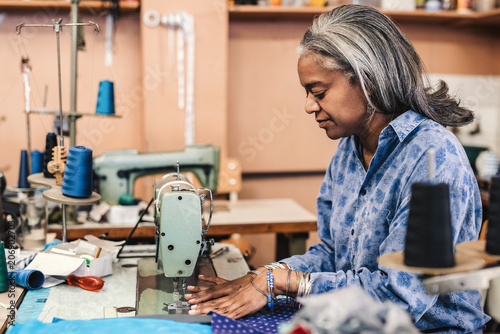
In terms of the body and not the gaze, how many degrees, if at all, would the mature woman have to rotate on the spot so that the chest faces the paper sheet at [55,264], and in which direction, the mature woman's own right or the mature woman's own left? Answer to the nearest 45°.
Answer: approximately 45° to the mature woman's own right

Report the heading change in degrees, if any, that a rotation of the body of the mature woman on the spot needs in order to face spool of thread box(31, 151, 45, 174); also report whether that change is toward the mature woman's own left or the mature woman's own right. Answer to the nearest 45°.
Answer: approximately 90° to the mature woman's own right

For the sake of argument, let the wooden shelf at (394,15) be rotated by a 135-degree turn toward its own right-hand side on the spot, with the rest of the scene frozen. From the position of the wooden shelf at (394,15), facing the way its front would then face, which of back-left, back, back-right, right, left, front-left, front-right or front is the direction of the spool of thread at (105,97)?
left

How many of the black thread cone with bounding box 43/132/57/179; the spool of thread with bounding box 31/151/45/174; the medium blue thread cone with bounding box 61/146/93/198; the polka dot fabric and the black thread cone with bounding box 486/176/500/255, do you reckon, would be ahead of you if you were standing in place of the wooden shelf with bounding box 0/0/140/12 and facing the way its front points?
5

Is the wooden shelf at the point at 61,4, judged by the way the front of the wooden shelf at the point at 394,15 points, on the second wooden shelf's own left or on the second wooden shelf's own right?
on the second wooden shelf's own right

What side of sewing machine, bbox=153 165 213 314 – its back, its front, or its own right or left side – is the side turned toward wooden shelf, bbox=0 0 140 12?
left

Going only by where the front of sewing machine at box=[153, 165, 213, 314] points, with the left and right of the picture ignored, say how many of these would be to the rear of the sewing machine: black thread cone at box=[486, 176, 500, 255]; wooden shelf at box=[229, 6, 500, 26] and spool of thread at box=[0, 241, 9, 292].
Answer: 1

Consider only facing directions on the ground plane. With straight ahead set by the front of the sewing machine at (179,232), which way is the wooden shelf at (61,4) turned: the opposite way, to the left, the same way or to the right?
to the right

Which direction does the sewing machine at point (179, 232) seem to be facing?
to the viewer's right

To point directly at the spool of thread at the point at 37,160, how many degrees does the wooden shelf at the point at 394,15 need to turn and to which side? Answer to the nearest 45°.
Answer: approximately 45° to its right

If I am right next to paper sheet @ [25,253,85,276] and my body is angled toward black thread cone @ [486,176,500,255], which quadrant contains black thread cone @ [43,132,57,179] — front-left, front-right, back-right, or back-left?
back-left

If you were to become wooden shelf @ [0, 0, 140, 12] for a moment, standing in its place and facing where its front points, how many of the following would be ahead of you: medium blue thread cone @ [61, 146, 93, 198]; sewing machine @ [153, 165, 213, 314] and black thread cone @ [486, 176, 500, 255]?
3

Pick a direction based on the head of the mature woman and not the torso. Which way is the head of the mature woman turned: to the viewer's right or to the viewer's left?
to the viewer's left

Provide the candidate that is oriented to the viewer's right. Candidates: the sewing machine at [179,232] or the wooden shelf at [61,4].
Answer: the sewing machine
